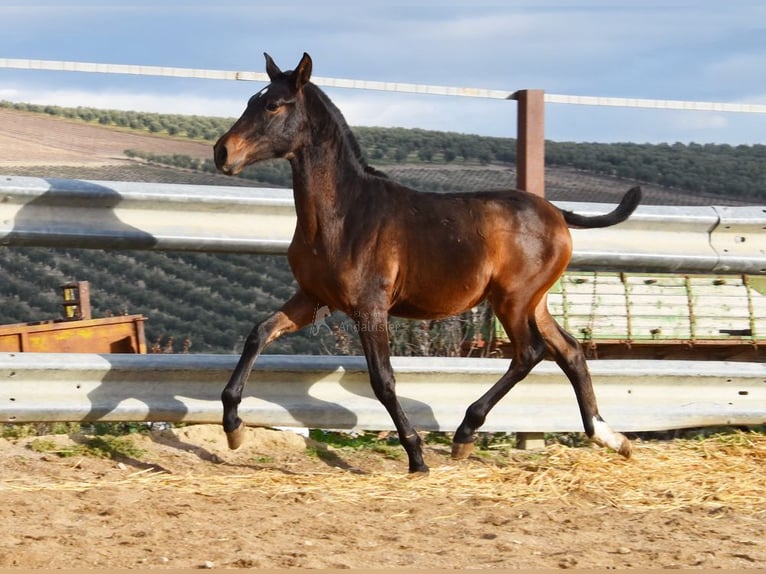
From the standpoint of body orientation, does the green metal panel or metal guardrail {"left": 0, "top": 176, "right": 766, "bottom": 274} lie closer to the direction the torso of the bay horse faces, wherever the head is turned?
the metal guardrail

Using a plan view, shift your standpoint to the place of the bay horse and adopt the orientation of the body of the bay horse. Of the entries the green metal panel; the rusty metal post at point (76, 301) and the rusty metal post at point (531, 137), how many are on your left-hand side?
0

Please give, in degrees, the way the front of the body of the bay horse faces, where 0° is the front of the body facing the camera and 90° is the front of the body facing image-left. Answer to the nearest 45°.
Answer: approximately 90°

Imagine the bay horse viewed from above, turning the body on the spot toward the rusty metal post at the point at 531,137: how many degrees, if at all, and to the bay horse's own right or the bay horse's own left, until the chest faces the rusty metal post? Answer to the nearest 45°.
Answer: approximately 135° to the bay horse's own right

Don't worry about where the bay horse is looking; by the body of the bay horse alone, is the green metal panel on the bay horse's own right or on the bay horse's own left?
on the bay horse's own right

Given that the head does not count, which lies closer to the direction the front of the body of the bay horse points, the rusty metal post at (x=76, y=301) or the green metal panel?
the rusty metal post

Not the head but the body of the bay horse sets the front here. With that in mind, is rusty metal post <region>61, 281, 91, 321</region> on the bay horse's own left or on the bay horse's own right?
on the bay horse's own right
